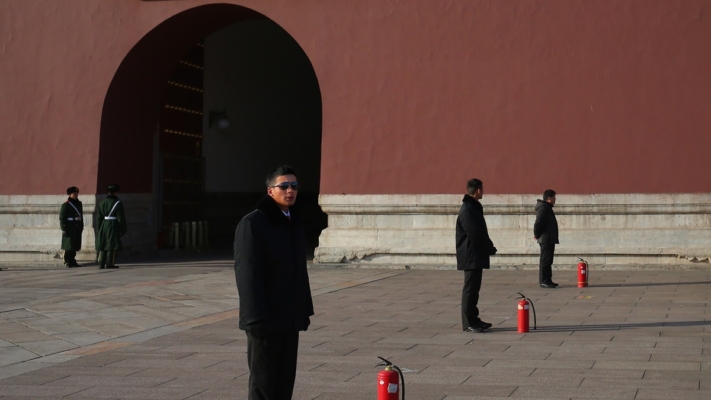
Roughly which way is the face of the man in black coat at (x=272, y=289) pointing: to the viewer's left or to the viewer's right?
to the viewer's right

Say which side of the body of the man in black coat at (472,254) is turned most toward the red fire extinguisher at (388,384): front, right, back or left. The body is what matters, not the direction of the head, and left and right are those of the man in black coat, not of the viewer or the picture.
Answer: right

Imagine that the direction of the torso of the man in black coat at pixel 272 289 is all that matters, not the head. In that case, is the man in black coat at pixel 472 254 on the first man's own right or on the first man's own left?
on the first man's own left

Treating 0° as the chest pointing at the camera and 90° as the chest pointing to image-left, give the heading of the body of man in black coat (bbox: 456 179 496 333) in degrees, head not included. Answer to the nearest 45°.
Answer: approximately 270°
